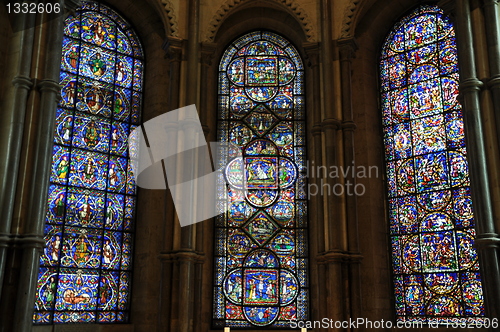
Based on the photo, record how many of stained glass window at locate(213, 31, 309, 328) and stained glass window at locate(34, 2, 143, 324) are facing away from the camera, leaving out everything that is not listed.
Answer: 0

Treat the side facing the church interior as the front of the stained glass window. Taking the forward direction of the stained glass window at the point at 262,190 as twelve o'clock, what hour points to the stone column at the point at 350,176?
The stone column is roughly at 10 o'clock from the stained glass window.

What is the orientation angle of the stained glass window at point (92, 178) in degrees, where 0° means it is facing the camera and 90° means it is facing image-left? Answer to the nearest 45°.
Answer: approximately 315°

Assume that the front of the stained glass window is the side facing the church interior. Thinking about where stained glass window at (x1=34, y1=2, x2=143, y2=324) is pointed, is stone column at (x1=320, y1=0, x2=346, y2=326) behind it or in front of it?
in front

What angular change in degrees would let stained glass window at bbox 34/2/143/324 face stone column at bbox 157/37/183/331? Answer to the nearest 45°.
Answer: approximately 45° to its left

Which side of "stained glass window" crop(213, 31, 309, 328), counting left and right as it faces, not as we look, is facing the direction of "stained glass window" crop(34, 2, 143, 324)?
right

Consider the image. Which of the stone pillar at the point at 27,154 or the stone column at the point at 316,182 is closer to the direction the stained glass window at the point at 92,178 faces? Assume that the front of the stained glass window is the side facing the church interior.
the stone column

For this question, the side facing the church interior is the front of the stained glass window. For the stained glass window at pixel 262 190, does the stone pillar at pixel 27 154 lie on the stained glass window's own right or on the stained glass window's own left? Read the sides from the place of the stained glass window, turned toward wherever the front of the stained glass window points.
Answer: on the stained glass window's own right

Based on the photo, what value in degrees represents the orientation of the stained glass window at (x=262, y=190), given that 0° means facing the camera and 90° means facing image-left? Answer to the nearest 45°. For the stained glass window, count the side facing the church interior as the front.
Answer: approximately 0°

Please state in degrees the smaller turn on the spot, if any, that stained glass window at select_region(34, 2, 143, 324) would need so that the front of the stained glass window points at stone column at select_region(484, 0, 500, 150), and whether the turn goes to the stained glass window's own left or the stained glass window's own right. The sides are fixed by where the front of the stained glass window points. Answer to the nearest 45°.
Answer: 0° — it already faces it

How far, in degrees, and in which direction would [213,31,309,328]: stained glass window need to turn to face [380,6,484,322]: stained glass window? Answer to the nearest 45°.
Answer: approximately 90° to its left

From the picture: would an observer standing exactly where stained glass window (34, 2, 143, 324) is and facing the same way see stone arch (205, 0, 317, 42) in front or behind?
in front

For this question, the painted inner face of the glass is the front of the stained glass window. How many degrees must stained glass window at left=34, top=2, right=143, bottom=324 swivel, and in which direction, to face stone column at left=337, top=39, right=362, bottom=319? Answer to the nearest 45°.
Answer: approximately 45° to its left

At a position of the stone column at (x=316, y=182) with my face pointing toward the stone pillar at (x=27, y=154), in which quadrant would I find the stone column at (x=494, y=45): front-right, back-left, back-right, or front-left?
back-left
